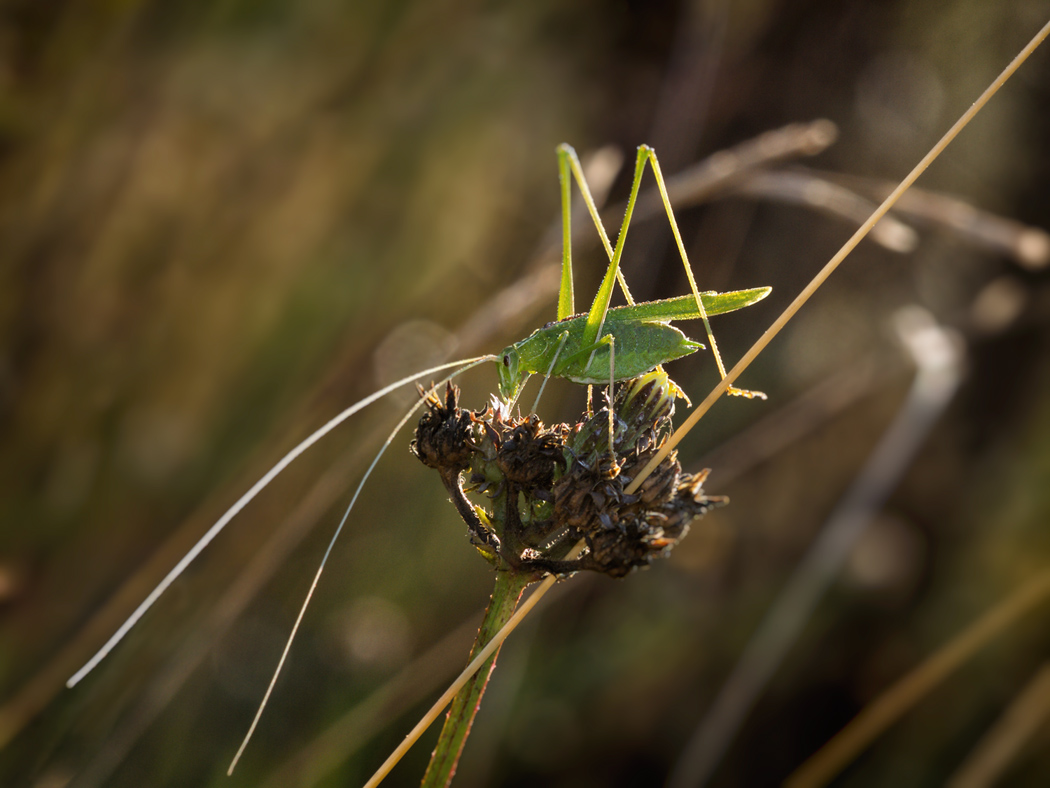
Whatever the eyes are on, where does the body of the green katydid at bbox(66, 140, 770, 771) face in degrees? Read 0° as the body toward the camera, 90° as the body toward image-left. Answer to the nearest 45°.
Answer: approximately 90°

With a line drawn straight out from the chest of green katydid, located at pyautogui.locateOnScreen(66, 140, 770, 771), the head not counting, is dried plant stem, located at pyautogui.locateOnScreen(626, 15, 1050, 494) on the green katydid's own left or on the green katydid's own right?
on the green katydid's own left
